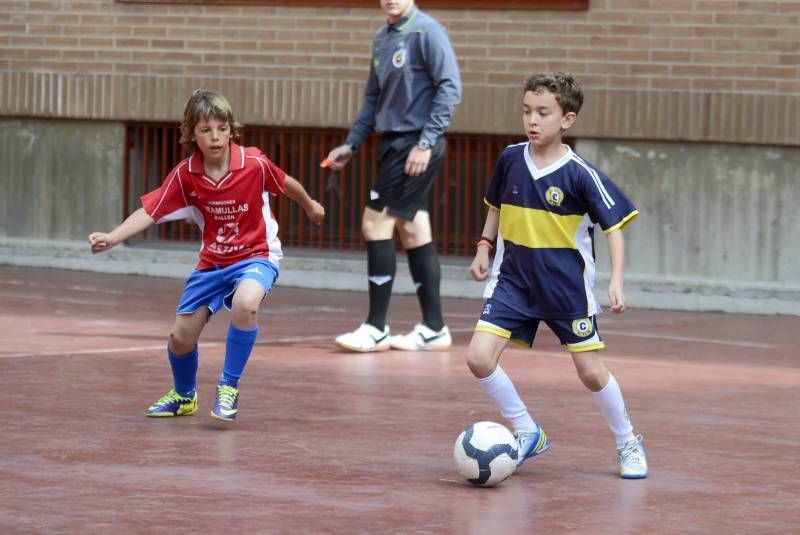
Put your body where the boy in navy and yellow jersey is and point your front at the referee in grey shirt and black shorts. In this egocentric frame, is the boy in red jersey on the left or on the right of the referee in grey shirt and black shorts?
left

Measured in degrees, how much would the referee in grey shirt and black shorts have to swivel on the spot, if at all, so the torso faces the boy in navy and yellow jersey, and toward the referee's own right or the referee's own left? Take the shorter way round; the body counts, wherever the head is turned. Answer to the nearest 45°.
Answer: approximately 45° to the referee's own left

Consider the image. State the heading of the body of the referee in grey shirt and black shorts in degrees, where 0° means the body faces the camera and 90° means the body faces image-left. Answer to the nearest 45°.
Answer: approximately 45°

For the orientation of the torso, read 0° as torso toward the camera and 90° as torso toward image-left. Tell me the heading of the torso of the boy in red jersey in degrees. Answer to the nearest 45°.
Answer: approximately 0°

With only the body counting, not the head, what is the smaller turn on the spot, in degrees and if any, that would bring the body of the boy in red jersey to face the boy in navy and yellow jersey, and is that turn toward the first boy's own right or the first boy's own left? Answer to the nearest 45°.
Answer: approximately 45° to the first boy's own left

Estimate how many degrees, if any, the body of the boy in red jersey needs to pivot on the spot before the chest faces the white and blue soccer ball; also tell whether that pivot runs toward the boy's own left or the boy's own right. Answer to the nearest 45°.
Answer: approximately 45° to the boy's own left
